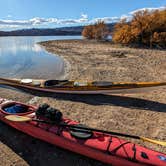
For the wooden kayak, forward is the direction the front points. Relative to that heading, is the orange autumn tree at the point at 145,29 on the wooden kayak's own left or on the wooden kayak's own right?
on the wooden kayak's own left

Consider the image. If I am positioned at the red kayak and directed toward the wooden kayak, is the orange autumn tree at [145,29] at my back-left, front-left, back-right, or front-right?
front-right

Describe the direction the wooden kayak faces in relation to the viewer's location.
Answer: facing to the right of the viewer

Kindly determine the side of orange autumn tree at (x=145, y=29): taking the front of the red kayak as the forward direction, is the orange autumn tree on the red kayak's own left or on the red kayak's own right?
on the red kayak's own left

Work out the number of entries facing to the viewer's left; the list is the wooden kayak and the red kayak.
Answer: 0

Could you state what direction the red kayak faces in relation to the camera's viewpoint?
facing the viewer and to the right of the viewer
